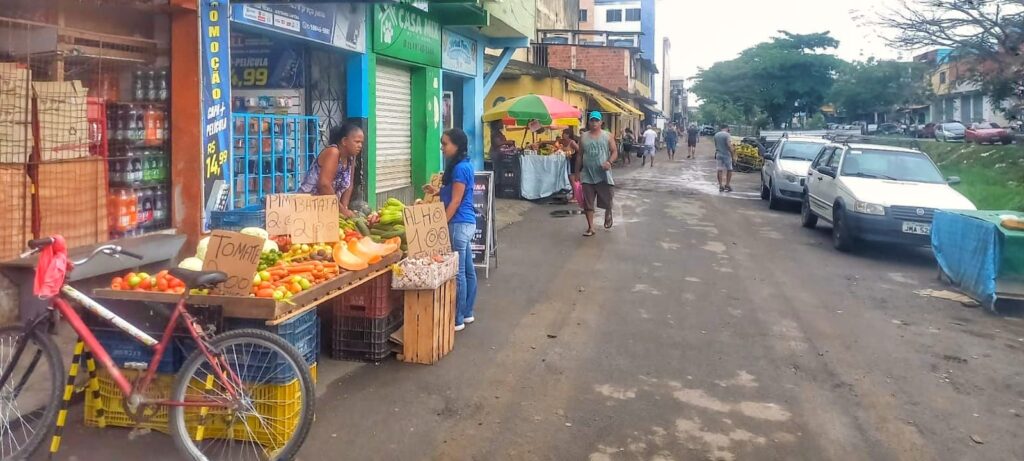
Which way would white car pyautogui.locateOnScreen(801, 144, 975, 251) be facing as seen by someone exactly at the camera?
facing the viewer and to the right of the viewer

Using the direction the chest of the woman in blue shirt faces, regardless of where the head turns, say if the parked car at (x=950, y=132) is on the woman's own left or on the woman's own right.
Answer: on the woman's own right

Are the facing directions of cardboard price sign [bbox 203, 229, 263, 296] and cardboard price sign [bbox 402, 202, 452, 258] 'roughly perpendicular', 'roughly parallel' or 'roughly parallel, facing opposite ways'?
roughly parallel

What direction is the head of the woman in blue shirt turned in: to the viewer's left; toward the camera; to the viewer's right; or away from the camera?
to the viewer's left

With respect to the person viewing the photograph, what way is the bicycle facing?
facing to the left of the viewer

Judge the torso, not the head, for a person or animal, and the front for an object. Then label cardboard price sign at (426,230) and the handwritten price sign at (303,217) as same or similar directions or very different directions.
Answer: same or similar directions

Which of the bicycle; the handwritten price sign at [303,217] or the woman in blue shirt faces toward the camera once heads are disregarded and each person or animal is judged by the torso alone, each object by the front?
the handwritten price sign

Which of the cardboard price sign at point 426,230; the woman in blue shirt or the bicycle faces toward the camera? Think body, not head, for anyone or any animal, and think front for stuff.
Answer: the cardboard price sign

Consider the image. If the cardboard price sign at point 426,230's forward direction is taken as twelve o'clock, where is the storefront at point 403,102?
The storefront is roughly at 6 o'clock from the cardboard price sign.

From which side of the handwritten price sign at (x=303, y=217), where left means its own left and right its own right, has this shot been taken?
front

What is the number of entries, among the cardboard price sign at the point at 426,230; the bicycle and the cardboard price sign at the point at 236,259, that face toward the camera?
2

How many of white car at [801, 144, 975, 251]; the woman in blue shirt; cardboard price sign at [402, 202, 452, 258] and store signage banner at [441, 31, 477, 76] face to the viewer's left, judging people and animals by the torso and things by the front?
1

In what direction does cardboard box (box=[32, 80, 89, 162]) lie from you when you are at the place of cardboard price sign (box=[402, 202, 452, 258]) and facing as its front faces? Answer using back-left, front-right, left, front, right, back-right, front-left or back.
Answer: right

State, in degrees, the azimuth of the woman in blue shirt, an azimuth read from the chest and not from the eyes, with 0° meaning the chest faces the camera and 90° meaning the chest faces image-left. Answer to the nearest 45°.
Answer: approximately 90°
